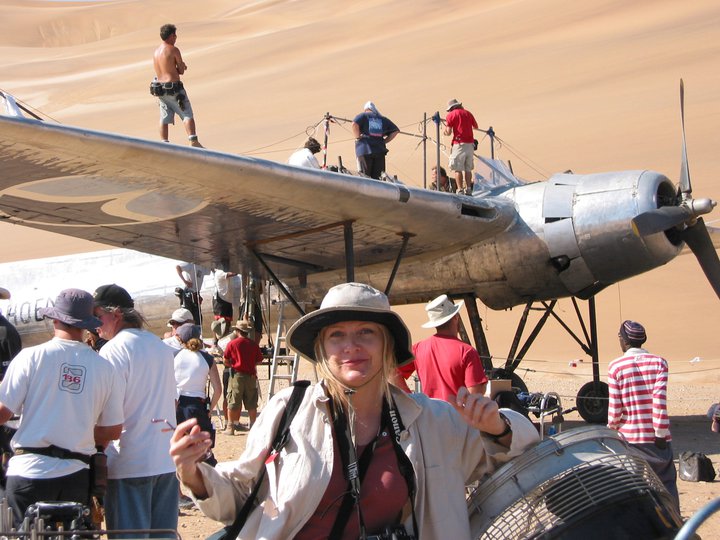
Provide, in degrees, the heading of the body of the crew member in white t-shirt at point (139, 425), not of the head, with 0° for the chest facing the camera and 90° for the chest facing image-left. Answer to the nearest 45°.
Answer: approximately 135°

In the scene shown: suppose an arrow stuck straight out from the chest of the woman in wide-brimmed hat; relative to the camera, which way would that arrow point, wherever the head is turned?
toward the camera

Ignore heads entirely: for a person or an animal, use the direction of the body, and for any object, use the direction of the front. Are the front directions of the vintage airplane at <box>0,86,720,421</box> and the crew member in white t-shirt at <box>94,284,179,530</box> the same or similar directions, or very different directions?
very different directions

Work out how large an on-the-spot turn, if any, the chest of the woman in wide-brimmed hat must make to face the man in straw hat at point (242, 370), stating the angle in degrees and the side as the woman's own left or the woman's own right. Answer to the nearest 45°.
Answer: approximately 180°

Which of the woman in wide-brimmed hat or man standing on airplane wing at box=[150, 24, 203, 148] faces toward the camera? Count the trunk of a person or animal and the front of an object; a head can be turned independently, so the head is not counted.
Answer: the woman in wide-brimmed hat

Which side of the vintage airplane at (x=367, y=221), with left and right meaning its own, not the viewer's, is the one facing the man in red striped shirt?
front

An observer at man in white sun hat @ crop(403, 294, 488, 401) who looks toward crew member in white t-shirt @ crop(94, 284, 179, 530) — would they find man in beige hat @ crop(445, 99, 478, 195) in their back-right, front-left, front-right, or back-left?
back-right

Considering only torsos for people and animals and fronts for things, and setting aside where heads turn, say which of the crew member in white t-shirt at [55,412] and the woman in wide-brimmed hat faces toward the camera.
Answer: the woman in wide-brimmed hat

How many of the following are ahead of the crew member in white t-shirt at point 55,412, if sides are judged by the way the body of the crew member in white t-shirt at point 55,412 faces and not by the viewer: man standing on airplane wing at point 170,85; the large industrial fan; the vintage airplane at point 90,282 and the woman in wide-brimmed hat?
2

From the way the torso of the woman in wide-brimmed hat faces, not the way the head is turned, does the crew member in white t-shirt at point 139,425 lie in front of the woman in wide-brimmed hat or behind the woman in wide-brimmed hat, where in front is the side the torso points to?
behind

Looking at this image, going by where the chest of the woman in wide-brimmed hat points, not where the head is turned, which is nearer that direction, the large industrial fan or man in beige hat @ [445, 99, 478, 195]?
the large industrial fan

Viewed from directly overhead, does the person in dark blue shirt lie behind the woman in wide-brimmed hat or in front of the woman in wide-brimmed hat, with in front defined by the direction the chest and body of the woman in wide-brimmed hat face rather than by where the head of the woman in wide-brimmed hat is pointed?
behind

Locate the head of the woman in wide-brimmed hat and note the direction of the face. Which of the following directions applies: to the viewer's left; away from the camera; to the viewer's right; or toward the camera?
toward the camera
